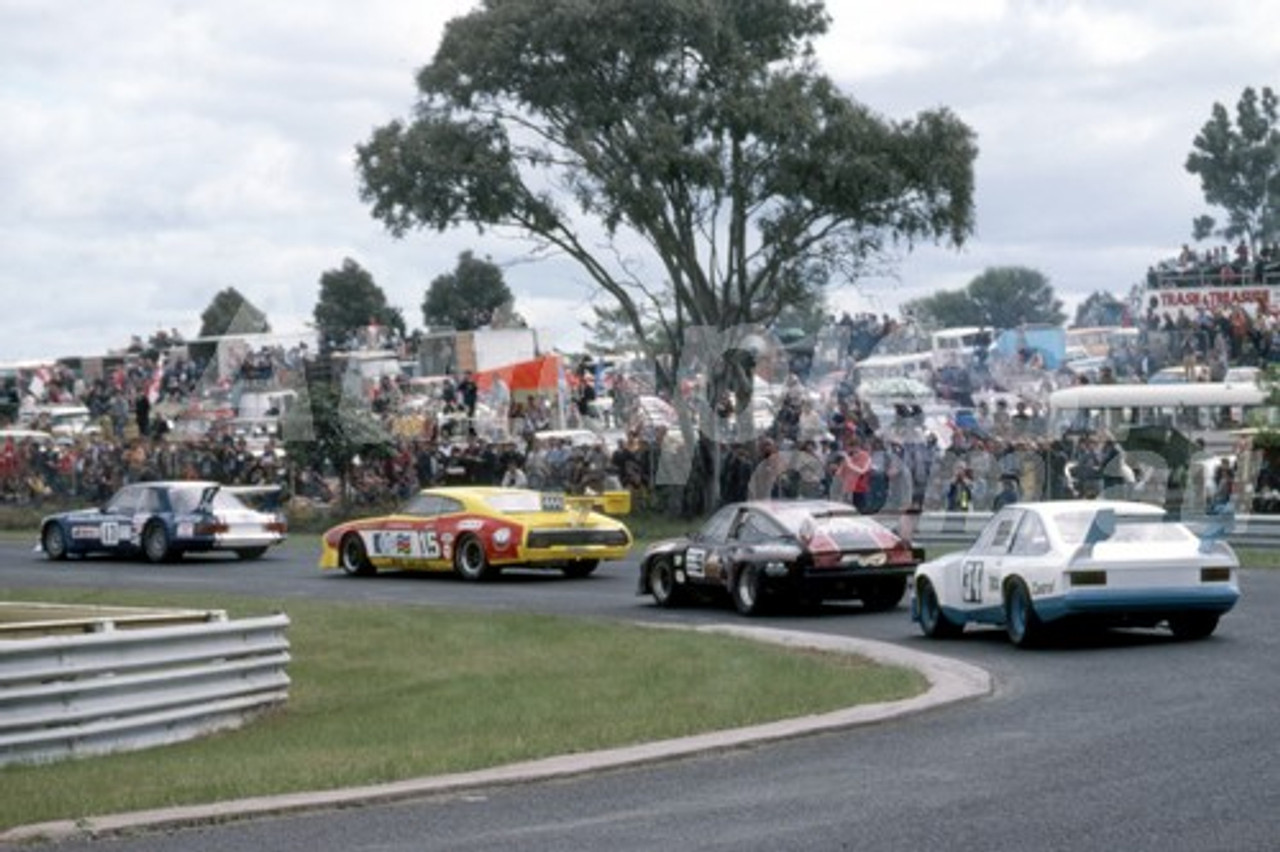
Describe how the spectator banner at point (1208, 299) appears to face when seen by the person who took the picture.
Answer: facing the viewer

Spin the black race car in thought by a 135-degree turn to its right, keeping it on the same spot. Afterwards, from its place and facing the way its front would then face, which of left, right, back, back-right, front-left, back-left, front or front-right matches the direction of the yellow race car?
back-left

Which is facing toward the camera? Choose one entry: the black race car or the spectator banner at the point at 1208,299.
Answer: the spectator banner

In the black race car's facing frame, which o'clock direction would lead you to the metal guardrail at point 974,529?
The metal guardrail is roughly at 2 o'clock from the black race car.

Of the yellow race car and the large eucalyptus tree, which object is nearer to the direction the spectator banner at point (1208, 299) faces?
the yellow race car

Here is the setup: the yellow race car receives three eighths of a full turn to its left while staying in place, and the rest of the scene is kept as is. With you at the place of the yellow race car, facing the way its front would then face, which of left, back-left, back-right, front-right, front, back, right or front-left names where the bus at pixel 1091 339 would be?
back-left

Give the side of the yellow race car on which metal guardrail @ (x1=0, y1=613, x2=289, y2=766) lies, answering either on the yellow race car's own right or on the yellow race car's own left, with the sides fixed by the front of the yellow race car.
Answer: on the yellow race car's own left

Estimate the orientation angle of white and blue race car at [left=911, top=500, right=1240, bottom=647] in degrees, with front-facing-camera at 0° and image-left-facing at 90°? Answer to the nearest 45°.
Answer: approximately 135°

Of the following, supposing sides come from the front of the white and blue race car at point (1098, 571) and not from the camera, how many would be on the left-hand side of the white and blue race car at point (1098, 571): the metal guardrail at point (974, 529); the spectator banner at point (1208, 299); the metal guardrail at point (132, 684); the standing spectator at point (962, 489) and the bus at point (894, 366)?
1

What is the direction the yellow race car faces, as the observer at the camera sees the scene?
facing away from the viewer and to the left of the viewer

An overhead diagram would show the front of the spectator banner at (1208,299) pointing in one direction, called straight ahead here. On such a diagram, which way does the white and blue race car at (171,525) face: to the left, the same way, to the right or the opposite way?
to the right

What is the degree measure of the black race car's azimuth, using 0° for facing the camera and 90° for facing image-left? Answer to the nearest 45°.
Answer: approximately 135°

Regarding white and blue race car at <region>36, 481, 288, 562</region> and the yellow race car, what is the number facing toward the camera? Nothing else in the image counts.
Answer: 0

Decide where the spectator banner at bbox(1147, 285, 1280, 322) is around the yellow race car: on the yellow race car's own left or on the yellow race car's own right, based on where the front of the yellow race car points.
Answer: on the yellow race car's own right

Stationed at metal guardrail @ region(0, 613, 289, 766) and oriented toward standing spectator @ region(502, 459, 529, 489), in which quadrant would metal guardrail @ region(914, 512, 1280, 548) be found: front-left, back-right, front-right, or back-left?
front-right

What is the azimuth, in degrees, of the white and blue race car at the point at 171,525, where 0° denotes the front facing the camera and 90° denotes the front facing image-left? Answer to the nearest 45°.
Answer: approximately 135°
